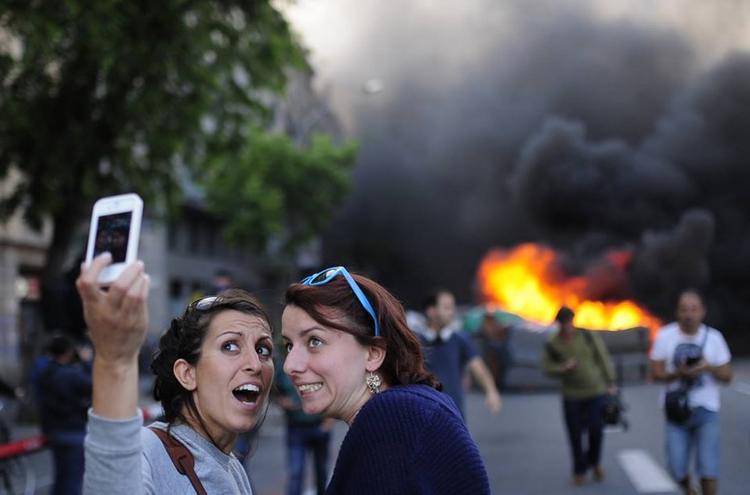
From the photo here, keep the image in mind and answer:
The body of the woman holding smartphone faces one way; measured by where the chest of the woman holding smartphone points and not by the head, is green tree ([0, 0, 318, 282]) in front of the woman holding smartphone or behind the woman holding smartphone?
behind

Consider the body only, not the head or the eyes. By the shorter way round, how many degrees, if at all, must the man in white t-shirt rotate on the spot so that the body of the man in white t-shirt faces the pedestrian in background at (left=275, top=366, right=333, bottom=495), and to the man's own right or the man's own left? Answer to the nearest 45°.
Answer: approximately 90° to the man's own right

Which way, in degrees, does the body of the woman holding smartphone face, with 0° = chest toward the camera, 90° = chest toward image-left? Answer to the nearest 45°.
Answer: approximately 315°

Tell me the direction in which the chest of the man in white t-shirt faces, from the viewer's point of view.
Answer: toward the camera

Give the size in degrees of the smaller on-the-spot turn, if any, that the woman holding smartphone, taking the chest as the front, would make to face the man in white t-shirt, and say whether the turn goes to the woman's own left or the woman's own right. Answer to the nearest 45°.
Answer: approximately 90° to the woman's own left
